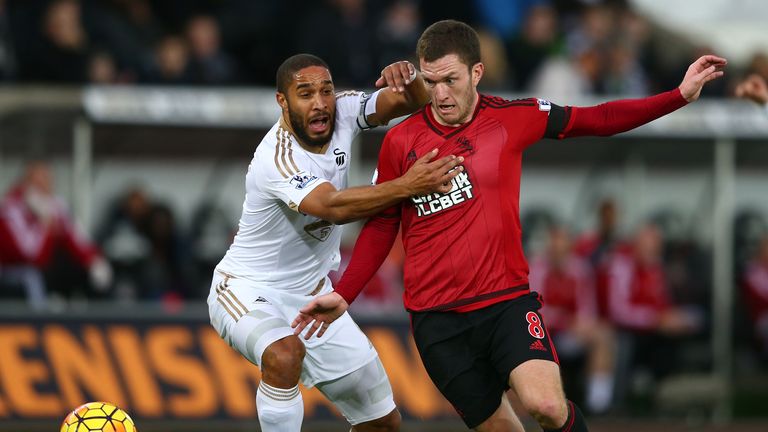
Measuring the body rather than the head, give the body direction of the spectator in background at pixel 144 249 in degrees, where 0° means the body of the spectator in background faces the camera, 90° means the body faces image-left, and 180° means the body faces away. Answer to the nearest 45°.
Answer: approximately 0°

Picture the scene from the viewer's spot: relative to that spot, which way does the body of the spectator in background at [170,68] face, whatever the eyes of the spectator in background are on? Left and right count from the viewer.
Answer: facing the viewer

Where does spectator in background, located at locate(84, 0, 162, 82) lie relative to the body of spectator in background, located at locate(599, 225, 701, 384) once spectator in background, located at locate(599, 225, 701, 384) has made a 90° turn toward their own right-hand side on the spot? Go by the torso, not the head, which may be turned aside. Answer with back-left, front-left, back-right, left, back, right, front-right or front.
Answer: front-right

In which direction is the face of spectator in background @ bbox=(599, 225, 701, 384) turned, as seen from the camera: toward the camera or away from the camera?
toward the camera

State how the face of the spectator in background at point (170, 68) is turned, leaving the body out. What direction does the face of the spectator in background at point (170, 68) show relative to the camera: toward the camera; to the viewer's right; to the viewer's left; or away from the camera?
toward the camera

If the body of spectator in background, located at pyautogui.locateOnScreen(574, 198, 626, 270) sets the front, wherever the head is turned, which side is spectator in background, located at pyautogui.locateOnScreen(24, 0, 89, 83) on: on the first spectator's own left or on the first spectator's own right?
on the first spectator's own right

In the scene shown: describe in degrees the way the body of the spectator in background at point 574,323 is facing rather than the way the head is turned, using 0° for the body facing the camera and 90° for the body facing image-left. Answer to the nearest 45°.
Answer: approximately 315°

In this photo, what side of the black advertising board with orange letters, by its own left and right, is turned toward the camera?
front

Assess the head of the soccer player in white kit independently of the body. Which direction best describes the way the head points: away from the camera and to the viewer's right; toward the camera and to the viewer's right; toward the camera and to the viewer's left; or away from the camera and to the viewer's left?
toward the camera and to the viewer's right

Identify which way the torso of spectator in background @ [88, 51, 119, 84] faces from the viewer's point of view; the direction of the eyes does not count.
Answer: toward the camera

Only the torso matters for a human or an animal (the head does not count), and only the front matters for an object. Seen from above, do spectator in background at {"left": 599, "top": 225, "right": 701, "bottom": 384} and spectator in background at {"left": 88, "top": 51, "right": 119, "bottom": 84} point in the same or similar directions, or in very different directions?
same or similar directions

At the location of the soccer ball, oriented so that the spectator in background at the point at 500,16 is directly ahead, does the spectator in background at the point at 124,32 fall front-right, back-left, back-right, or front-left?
front-left
